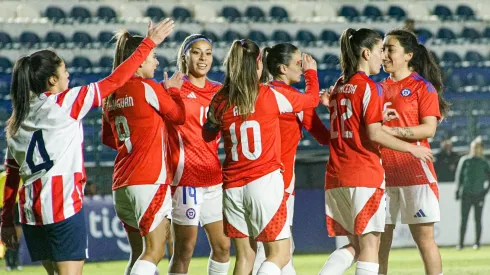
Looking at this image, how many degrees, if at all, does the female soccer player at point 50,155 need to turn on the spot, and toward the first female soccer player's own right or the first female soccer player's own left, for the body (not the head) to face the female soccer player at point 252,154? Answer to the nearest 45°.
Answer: approximately 45° to the first female soccer player's own right

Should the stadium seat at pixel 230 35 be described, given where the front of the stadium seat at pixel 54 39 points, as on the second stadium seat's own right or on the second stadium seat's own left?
on the second stadium seat's own left

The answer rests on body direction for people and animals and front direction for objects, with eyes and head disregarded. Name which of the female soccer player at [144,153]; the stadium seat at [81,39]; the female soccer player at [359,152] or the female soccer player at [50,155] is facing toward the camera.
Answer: the stadium seat

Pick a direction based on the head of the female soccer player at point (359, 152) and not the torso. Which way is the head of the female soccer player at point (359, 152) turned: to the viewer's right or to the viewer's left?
to the viewer's right

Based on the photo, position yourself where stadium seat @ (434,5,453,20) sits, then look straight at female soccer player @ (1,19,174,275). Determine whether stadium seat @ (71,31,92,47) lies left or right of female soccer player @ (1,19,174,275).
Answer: right

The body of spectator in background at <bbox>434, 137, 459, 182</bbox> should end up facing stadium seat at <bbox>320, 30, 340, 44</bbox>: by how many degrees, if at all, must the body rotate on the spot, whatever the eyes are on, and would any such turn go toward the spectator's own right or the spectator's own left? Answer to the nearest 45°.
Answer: approximately 135° to the spectator's own right
